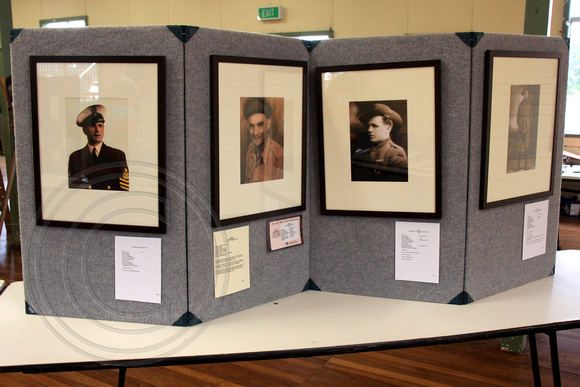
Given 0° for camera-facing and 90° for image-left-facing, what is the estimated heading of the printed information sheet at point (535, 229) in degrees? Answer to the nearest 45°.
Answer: approximately 315°

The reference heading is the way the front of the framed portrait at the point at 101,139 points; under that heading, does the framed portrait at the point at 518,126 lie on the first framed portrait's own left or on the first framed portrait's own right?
on the first framed portrait's own left

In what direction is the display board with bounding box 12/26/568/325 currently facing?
toward the camera

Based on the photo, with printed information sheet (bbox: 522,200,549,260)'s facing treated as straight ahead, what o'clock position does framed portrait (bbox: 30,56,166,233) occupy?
The framed portrait is roughly at 3 o'clock from the printed information sheet.

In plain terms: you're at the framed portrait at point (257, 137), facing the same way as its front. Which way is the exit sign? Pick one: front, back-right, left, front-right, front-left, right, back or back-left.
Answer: back-left

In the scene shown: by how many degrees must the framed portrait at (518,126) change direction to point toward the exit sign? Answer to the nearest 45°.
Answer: approximately 180°

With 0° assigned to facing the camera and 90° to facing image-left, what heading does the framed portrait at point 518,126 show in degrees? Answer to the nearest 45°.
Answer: approximately 315°

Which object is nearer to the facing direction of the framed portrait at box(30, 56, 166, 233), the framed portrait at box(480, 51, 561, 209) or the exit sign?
the framed portrait

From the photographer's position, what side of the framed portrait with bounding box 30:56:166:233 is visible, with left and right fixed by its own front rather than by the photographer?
front

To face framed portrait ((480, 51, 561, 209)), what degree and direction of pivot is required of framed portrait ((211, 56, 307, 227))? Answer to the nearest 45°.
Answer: approximately 45° to its left

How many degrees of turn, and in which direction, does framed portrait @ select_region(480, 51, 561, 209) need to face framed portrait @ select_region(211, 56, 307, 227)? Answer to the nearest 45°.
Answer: approximately 90° to its right

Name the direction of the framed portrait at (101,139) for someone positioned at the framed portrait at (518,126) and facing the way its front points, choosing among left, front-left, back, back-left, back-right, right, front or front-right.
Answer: right
